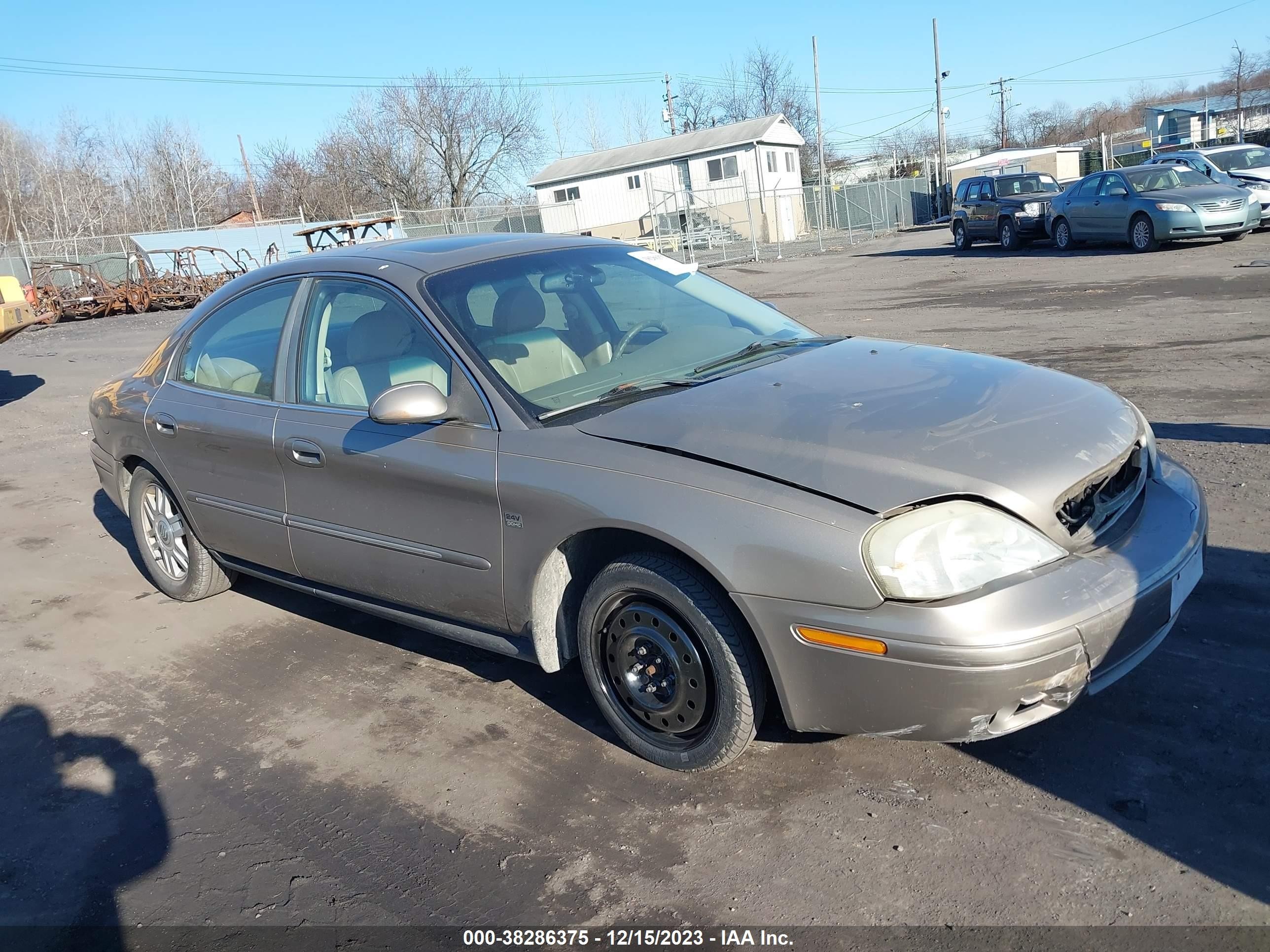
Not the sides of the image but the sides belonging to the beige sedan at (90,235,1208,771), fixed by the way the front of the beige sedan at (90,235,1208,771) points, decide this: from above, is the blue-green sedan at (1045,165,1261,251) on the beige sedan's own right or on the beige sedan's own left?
on the beige sedan's own left

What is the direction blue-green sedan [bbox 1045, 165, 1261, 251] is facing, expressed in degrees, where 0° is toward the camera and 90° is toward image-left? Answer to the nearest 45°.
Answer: approximately 315°

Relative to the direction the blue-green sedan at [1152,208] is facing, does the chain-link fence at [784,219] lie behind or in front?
behind

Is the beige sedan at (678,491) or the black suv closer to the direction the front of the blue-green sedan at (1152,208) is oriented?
the beige sedan

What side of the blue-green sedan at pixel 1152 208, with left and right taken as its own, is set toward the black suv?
back

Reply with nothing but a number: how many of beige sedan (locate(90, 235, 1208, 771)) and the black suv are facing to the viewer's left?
0

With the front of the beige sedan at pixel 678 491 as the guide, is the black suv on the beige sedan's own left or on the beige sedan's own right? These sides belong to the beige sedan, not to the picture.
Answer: on the beige sedan's own left

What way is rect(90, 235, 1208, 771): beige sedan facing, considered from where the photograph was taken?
facing the viewer and to the right of the viewer

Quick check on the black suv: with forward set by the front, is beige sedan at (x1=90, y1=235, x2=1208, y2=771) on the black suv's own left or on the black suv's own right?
on the black suv's own right

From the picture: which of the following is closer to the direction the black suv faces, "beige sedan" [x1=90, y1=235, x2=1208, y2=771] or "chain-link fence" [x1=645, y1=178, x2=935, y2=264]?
the beige sedan
